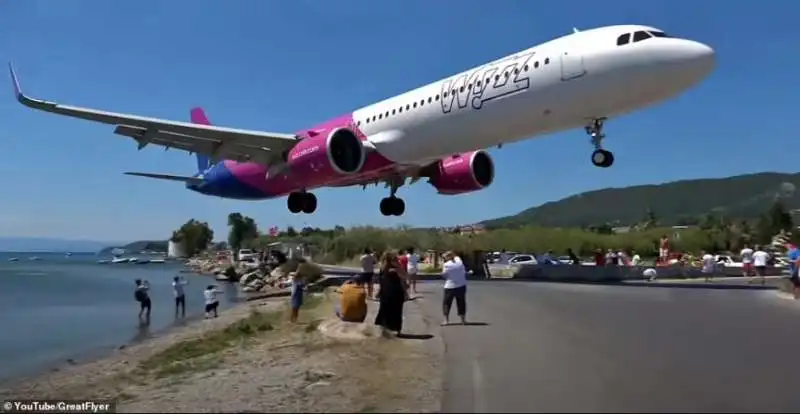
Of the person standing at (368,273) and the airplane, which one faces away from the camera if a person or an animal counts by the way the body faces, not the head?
the person standing

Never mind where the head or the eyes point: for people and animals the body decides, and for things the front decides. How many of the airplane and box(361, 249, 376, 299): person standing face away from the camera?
1

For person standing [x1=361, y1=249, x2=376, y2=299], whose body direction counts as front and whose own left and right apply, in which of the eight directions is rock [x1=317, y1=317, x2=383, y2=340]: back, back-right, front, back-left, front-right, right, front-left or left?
back

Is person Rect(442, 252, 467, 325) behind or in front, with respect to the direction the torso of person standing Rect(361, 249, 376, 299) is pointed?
behind

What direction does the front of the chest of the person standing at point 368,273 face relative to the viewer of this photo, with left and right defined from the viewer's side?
facing away from the viewer

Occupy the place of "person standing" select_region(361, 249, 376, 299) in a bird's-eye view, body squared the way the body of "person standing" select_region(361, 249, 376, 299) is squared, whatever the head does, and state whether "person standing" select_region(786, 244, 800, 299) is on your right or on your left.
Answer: on your right

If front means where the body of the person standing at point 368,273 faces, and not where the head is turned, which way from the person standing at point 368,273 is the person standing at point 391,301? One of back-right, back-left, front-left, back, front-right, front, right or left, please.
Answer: back
